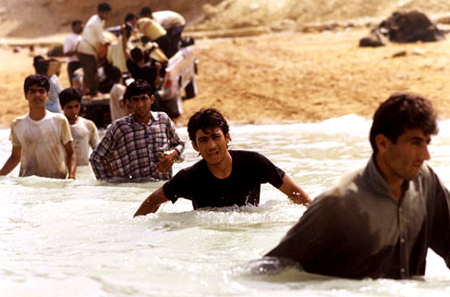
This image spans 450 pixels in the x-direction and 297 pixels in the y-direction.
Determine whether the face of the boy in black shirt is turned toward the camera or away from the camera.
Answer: toward the camera

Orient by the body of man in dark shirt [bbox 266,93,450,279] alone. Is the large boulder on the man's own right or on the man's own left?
on the man's own left

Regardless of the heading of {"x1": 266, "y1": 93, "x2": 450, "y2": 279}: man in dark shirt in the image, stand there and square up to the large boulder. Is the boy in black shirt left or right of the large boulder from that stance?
left

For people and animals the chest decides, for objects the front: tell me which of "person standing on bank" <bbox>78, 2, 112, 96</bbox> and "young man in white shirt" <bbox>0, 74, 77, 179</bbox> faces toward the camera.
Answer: the young man in white shirt

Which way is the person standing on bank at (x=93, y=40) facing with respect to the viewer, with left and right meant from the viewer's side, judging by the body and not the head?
facing to the right of the viewer

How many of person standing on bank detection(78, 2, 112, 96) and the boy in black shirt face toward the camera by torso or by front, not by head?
1

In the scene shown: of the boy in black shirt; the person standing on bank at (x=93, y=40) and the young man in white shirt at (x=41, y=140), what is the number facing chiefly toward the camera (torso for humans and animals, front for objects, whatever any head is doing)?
2

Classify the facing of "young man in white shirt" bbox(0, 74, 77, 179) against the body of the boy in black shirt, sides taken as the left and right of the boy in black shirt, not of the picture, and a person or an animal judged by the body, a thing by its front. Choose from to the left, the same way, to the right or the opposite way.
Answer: the same way

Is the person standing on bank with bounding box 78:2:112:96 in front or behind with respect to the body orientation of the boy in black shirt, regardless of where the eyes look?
behind

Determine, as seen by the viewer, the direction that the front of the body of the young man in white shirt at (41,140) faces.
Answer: toward the camera

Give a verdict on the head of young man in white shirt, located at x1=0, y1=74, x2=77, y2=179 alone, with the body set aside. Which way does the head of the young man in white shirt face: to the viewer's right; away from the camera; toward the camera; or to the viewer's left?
toward the camera

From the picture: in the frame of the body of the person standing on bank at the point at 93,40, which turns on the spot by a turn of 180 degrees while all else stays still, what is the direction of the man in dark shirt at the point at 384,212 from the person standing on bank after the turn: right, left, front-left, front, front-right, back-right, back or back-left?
left

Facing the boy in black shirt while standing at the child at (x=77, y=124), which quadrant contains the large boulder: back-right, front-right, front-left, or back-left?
back-left
